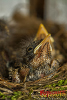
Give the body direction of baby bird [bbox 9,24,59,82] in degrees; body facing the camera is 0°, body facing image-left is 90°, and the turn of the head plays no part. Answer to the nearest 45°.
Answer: approximately 315°
